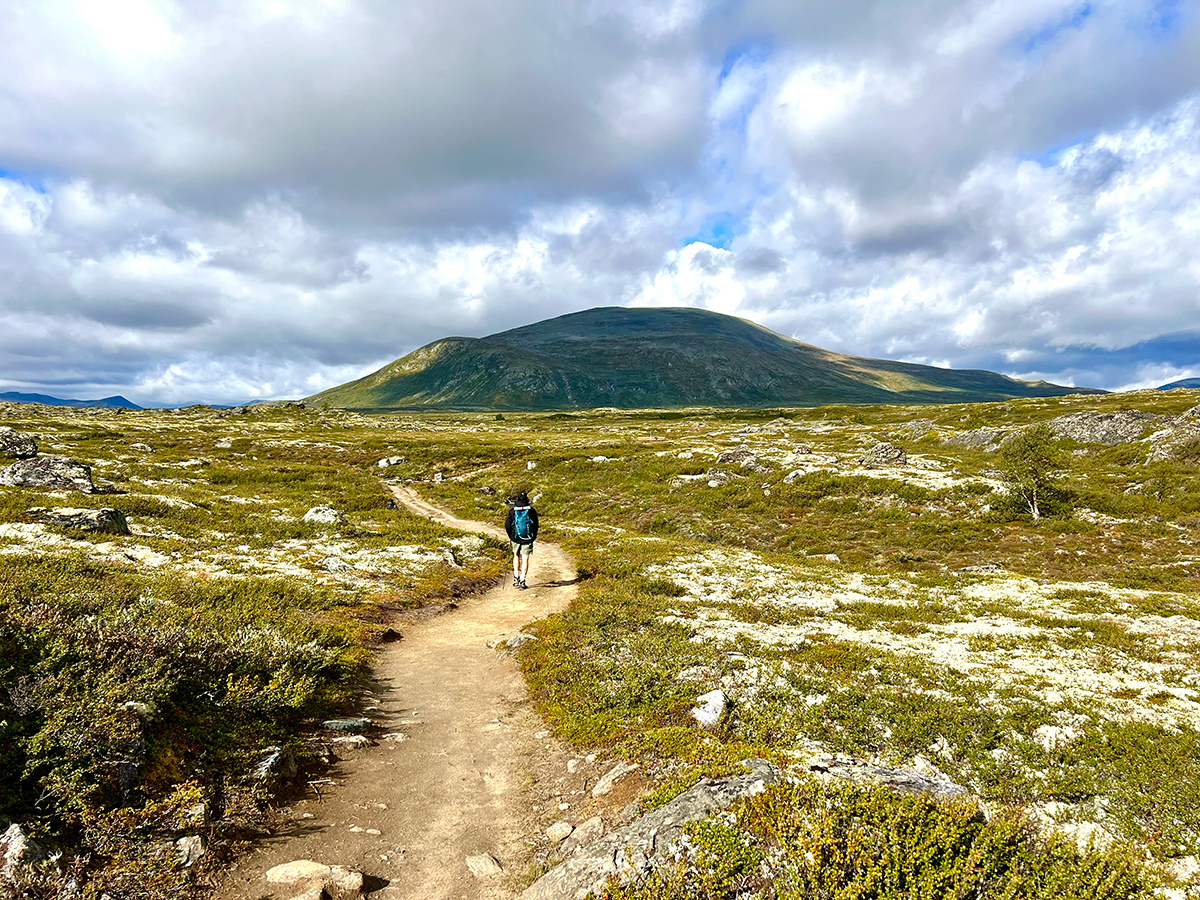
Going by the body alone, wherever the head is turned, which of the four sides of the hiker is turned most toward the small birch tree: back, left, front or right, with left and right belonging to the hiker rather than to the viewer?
right

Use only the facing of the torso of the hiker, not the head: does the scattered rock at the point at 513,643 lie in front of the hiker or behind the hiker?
behind

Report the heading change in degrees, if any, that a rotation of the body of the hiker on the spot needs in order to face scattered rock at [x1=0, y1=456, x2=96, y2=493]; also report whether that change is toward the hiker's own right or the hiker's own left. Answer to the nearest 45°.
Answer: approximately 45° to the hiker's own left

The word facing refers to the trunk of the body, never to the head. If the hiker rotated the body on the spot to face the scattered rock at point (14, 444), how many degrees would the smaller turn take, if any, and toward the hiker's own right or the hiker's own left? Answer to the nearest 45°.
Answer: approximately 45° to the hiker's own left

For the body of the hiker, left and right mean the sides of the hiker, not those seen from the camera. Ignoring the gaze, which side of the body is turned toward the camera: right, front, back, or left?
back

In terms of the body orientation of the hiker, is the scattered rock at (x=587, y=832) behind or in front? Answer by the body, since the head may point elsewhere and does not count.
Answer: behind

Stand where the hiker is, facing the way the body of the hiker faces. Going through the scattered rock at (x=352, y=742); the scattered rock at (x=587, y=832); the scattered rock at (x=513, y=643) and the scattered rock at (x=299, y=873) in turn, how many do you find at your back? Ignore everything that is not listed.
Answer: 4

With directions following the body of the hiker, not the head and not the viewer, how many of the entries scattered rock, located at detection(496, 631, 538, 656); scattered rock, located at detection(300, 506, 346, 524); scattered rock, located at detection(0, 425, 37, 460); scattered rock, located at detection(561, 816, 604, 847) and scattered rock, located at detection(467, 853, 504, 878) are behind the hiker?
3

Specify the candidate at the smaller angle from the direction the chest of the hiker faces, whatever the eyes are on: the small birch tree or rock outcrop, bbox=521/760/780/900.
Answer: the small birch tree

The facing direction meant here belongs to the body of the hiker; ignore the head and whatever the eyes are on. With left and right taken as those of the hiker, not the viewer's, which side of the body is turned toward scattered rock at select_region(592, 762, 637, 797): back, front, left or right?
back
